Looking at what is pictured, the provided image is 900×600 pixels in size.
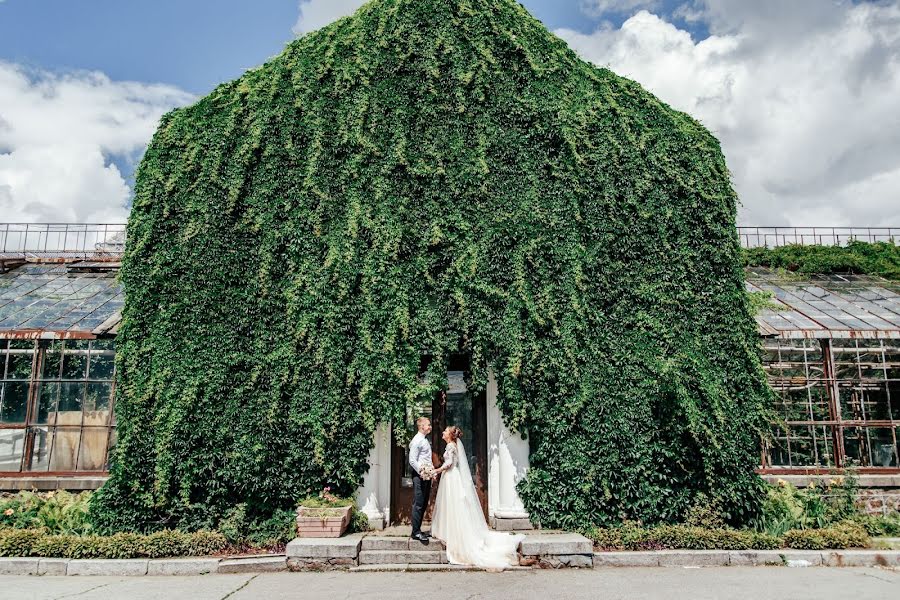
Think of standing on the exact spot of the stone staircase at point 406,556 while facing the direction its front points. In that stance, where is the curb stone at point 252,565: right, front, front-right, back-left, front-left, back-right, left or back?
right

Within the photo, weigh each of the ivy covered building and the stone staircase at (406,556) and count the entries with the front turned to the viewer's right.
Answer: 0

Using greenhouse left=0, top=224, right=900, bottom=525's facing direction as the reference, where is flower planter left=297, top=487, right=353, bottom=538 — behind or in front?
in front

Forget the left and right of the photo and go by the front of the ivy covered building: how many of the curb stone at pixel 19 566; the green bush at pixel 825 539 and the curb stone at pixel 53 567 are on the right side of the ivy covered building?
2

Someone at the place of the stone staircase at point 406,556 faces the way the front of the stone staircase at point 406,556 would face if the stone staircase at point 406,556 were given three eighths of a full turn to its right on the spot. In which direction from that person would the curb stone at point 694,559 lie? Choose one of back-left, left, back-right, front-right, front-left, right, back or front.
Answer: back-right

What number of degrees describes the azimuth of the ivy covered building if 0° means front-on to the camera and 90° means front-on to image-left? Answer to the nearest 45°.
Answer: approximately 0°

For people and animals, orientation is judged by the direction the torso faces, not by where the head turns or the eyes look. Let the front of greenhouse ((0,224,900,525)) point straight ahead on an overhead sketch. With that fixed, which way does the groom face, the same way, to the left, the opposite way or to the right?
to the left

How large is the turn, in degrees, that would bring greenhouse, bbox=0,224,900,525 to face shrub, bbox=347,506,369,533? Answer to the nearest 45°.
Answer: approximately 45° to its right

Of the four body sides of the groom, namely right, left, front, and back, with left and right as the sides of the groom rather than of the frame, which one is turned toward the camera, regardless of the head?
right

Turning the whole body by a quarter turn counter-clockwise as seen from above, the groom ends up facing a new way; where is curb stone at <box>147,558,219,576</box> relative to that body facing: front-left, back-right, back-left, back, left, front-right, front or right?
left

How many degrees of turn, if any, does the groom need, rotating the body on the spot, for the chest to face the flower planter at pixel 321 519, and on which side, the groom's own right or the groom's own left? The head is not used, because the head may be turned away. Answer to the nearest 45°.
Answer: approximately 180°

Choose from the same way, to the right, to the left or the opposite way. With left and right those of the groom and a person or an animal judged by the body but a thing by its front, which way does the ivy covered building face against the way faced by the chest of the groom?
to the right

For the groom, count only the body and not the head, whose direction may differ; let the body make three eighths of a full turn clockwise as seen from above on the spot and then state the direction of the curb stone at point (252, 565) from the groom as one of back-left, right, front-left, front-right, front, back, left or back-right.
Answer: front-right
